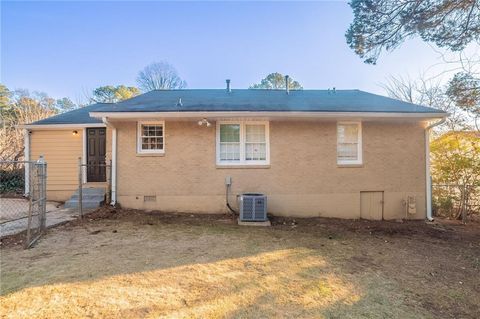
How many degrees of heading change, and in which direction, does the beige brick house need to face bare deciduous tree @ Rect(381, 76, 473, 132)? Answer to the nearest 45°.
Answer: approximately 45° to its right

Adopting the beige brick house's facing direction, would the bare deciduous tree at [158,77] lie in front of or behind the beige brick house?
in front

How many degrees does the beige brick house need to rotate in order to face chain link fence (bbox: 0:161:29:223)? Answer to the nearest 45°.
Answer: approximately 90° to its left

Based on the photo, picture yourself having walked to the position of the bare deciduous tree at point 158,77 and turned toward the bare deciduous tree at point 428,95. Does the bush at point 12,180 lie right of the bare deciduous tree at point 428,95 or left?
right

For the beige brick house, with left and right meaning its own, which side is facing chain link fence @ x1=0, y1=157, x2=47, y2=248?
left

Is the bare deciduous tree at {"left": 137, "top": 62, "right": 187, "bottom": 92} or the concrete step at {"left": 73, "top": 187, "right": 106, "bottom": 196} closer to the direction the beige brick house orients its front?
the bare deciduous tree

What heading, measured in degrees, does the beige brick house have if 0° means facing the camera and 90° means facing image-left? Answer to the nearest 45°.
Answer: approximately 180°

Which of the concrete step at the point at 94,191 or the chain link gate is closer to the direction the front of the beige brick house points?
the concrete step

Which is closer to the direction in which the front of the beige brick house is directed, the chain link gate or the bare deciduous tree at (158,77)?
the bare deciduous tree

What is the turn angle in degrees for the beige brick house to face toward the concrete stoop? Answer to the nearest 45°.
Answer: approximately 45° to its right
